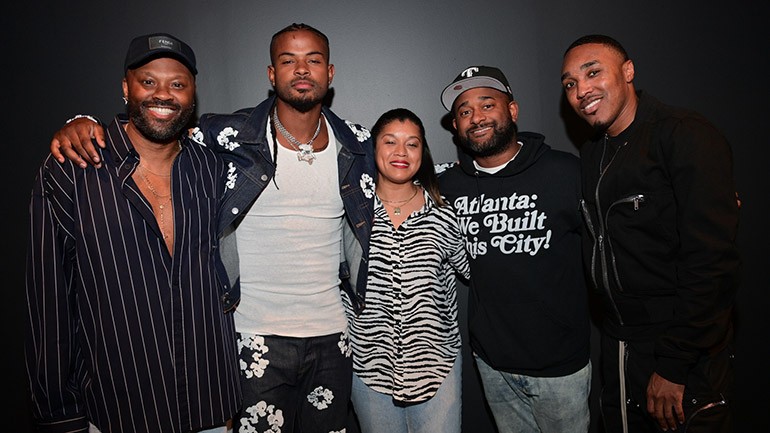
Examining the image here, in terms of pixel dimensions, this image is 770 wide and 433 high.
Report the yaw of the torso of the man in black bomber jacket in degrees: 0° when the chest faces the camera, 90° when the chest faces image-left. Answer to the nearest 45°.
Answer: approximately 45°

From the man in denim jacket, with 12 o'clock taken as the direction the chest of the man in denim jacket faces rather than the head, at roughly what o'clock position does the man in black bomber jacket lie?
The man in black bomber jacket is roughly at 10 o'clock from the man in denim jacket.

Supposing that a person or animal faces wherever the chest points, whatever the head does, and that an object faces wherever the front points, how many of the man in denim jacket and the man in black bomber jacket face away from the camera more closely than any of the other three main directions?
0

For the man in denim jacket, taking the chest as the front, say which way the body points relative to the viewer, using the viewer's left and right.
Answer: facing the viewer

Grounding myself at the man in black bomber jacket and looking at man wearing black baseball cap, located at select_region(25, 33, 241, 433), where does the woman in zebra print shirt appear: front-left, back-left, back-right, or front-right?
front-right

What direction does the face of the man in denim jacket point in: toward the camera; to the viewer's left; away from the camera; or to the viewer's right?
toward the camera

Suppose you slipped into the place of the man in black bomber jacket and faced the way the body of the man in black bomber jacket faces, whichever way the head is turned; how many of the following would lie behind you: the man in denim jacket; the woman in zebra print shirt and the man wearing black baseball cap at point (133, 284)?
0

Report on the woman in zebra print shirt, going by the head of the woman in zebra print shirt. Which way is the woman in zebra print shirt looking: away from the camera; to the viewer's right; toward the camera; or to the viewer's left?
toward the camera

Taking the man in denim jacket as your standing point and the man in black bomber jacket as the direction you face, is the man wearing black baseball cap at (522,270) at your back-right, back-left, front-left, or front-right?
front-left

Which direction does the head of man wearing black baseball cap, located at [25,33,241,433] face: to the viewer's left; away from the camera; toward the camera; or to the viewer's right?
toward the camera

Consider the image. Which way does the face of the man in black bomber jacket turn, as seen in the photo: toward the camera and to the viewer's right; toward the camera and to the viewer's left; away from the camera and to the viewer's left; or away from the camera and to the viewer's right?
toward the camera and to the viewer's left
